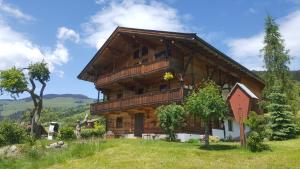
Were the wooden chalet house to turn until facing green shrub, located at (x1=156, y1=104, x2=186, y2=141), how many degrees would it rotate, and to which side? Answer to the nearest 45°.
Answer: approximately 45° to its left

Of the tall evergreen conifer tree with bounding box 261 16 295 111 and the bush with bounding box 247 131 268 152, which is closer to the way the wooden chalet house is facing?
the bush

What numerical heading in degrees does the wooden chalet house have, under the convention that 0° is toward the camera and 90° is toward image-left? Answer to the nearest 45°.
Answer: approximately 45°

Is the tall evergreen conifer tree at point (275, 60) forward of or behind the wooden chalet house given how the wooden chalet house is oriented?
behind

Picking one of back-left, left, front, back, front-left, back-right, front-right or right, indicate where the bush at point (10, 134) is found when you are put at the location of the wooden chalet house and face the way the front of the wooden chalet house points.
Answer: front-right

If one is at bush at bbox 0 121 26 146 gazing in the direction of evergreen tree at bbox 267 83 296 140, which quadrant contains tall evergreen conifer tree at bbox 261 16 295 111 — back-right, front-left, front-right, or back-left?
front-left

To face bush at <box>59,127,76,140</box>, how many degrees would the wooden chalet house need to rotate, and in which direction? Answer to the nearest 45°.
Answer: approximately 45° to its right

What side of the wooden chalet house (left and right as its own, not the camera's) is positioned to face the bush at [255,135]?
left
